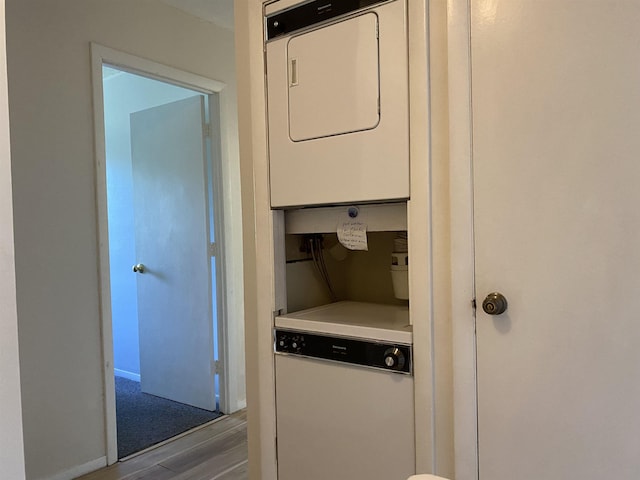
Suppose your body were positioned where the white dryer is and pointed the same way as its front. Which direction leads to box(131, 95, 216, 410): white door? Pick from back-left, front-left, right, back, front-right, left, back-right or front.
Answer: right

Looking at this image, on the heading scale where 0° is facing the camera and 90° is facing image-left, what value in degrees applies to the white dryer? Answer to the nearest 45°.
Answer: approximately 45°

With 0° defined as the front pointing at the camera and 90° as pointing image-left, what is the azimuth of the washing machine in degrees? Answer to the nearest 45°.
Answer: approximately 45°

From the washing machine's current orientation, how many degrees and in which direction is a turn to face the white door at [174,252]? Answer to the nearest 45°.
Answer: approximately 90° to its right

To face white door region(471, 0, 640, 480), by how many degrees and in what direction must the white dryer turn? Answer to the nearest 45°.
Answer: approximately 90° to its left
